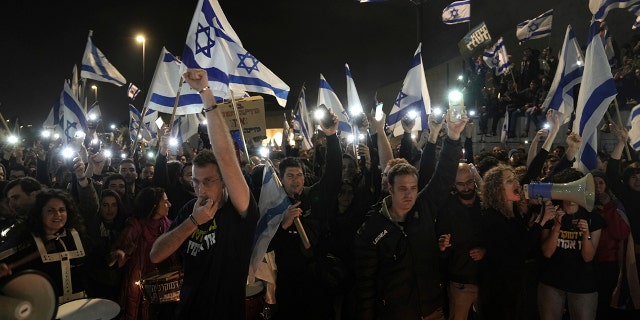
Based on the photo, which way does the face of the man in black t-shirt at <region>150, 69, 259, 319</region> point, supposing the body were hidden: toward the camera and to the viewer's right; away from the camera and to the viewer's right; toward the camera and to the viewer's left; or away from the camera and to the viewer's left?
toward the camera and to the viewer's left

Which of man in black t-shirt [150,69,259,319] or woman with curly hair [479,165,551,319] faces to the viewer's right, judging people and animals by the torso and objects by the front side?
the woman with curly hair

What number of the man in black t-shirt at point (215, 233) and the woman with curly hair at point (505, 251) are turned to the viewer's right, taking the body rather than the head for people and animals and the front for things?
1

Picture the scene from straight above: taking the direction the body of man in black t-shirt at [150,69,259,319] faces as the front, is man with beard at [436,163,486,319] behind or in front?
behind

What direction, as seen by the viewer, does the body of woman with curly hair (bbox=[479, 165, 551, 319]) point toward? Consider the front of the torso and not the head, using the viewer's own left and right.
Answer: facing to the right of the viewer

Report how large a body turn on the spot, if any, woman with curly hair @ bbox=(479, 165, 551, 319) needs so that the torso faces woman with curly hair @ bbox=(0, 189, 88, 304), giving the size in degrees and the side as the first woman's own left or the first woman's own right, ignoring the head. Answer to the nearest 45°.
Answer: approximately 135° to the first woman's own right

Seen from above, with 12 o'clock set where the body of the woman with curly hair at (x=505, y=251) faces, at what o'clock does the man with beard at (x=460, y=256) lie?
The man with beard is roughly at 5 o'clock from the woman with curly hair.

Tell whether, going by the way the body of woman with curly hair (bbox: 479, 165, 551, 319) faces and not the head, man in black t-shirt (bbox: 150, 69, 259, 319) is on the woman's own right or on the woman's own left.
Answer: on the woman's own right

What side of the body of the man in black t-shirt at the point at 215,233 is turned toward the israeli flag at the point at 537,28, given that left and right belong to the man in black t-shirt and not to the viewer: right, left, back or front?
back
